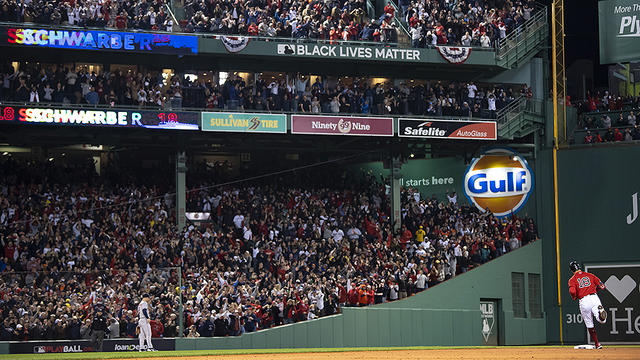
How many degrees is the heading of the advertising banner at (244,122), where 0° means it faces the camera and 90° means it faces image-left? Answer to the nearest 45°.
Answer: approximately 0°

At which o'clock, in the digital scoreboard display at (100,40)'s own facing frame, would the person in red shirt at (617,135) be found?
The person in red shirt is roughly at 9 o'clock from the digital scoreboard display.

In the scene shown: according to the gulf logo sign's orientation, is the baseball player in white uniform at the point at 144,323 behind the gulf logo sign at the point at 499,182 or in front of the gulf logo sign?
in front

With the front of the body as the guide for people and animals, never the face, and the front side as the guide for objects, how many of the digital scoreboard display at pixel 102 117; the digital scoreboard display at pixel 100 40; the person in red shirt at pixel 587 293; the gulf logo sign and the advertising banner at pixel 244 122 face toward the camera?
4

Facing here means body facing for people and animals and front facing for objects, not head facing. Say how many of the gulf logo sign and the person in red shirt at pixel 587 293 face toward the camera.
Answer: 1

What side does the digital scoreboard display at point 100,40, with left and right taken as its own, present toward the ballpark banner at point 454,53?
left
